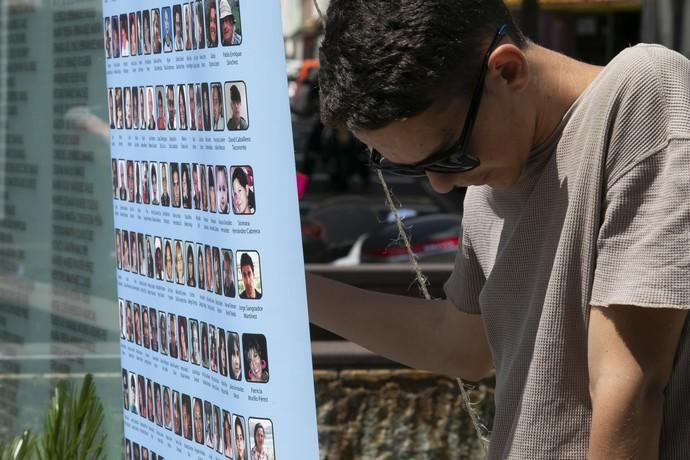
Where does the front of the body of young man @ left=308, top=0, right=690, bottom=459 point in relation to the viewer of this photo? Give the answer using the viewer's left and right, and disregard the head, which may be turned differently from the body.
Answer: facing the viewer and to the left of the viewer

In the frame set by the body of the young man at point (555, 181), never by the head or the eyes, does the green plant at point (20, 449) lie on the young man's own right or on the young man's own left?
on the young man's own right

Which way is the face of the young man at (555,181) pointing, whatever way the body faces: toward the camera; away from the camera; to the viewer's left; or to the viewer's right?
to the viewer's left

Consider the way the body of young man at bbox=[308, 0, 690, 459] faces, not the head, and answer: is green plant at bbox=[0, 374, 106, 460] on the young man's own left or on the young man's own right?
on the young man's own right
